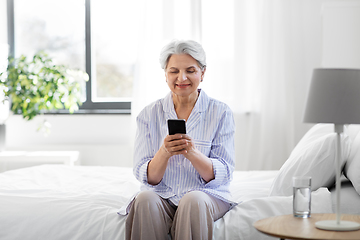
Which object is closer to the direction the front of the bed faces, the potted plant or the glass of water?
the potted plant

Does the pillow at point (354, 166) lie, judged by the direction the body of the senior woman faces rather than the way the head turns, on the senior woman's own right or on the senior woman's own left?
on the senior woman's own left

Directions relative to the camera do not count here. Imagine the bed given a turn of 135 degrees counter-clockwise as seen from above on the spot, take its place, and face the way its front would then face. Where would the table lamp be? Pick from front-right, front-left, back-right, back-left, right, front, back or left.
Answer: front

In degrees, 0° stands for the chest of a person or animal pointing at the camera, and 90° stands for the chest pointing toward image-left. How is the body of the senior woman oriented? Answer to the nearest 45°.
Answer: approximately 0°

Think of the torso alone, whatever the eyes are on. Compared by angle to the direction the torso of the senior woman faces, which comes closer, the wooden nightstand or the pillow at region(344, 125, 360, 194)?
the wooden nightstand

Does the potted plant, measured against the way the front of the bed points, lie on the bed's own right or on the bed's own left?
on the bed's own right

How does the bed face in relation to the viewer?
to the viewer's left

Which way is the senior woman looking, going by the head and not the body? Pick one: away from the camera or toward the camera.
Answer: toward the camera

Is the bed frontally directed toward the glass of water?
no

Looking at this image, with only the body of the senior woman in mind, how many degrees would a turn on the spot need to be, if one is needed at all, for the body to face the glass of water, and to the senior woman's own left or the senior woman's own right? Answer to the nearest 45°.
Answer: approximately 45° to the senior woman's own left
